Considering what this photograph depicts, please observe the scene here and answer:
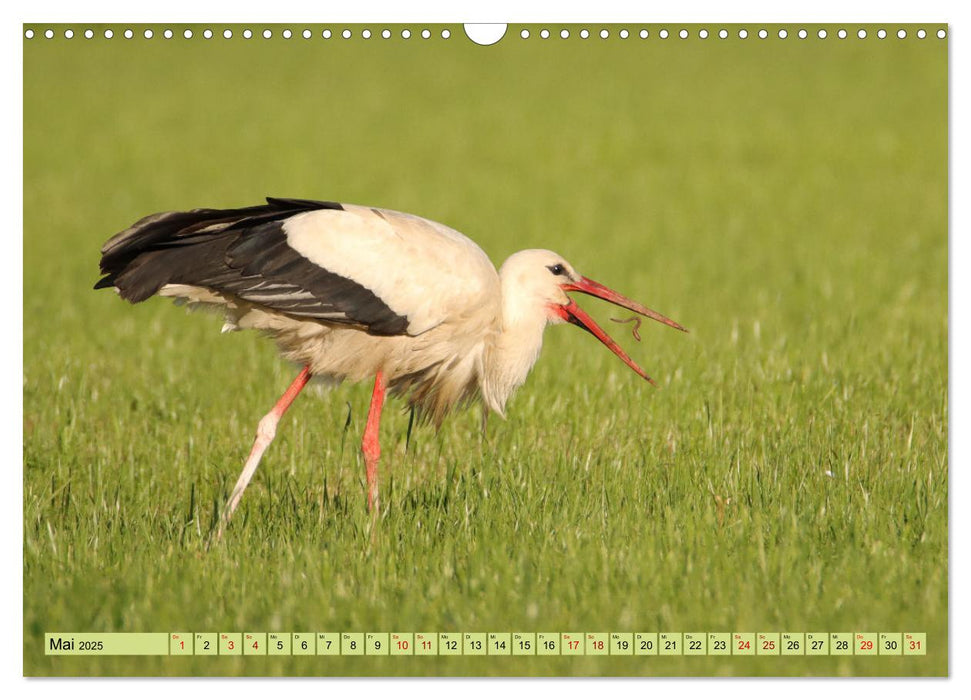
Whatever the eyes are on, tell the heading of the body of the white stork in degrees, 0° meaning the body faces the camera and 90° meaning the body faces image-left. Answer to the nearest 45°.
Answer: approximately 270°
